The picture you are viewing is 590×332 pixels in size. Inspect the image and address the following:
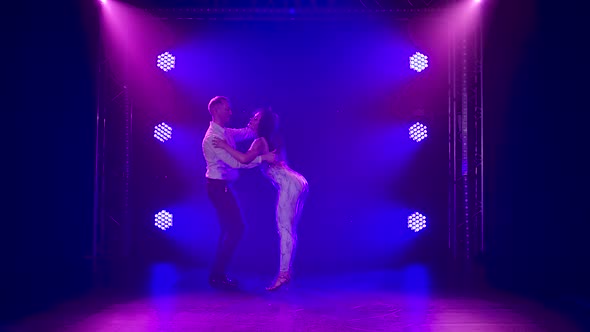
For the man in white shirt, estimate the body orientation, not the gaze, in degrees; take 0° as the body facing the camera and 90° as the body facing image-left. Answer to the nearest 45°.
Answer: approximately 270°

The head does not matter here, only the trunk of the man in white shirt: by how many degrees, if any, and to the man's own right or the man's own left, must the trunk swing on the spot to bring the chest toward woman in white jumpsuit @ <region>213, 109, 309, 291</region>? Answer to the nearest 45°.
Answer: approximately 45° to the man's own right

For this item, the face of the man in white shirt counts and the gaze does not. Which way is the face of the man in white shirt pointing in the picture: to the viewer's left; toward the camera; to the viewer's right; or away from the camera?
to the viewer's right

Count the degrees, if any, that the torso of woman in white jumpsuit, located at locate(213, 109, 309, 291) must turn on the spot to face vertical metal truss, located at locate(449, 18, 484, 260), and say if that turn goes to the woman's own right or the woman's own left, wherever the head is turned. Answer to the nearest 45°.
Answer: approximately 135° to the woman's own right

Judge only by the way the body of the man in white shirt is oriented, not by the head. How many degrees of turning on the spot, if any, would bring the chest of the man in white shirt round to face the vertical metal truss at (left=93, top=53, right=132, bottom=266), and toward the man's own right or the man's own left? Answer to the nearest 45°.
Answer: approximately 135° to the man's own left

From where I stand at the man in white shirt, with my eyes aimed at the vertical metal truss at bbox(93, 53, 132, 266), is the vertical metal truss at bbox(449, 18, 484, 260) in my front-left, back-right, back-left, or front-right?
back-right

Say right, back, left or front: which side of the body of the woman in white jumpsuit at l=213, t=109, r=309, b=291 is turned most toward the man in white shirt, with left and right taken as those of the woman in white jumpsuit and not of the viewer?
front

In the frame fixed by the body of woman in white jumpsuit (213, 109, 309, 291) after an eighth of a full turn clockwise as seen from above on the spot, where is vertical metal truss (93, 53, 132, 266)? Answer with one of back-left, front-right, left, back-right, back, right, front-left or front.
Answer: front

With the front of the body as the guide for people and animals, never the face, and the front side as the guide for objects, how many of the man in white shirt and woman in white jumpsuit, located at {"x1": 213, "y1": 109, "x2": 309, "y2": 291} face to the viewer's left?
1

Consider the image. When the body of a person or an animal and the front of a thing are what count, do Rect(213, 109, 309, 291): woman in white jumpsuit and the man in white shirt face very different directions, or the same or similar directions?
very different directions

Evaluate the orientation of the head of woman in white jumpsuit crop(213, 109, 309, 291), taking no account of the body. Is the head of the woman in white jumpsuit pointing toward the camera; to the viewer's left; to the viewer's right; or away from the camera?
to the viewer's left

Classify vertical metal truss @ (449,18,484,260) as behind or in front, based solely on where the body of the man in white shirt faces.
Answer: in front

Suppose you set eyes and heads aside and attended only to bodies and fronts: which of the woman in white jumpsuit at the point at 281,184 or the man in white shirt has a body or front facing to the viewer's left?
the woman in white jumpsuit

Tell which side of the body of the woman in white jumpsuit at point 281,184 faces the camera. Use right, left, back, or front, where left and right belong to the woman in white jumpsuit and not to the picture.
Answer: left
